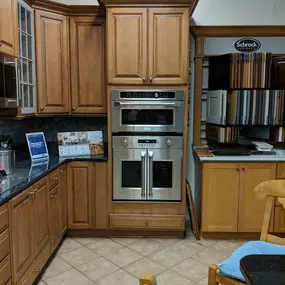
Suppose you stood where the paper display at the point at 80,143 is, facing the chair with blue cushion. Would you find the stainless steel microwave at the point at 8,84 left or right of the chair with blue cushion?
right

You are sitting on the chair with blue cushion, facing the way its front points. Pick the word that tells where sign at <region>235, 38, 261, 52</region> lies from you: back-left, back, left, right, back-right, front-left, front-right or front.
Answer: back-right

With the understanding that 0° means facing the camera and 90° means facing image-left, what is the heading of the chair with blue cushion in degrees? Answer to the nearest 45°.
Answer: approximately 45°

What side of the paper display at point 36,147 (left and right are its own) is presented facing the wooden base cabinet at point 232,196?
left

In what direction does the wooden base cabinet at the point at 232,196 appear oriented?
toward the camera

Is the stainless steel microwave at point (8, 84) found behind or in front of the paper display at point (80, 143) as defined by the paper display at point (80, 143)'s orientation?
in front

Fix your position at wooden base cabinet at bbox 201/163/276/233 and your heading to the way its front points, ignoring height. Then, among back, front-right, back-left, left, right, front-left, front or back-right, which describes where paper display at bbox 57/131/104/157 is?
right

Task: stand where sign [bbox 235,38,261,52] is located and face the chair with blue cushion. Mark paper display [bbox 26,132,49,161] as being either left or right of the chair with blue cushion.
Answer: right

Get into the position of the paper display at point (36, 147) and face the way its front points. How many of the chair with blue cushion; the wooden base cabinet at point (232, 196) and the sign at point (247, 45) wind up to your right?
0

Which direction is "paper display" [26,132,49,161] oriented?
toward the camera

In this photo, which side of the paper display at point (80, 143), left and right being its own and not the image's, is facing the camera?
front

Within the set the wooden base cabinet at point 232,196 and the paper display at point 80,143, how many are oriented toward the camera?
2

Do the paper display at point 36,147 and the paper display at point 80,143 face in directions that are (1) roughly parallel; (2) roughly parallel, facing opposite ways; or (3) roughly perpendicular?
roughly parallel

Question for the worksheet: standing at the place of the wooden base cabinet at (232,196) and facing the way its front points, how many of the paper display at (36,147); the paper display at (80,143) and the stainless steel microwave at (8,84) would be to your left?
0

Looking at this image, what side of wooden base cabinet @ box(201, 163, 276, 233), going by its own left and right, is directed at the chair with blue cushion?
front
